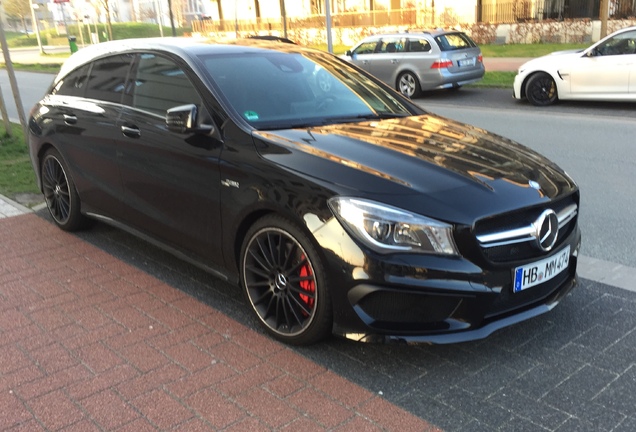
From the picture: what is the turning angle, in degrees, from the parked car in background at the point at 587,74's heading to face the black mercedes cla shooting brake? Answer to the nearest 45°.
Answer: approximately 90° to its left

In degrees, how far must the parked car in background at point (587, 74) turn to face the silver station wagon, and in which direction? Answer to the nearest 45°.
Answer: approximately 45° to its right

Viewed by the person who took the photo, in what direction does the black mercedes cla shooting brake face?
facing the viewer and to the right of the viewer

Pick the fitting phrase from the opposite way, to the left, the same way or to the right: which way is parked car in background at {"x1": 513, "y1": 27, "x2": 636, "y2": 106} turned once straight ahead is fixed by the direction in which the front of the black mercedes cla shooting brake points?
the opposite way

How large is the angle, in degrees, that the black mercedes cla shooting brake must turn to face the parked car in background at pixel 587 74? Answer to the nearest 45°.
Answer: approximately 90° to its left

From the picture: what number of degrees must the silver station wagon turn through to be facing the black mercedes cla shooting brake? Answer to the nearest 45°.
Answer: approximately 135° to its left

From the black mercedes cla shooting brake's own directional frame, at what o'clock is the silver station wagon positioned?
The silver station wagon is roughly at 8 o'clock from the black mercedes cla shooting brake.

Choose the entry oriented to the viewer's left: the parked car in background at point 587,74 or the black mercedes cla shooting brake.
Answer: the parked car in background

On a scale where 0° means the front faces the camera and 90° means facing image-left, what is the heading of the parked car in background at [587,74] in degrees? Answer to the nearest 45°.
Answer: approximately 90°

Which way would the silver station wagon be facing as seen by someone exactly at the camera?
facing away from the viewer and to the left of the viewer

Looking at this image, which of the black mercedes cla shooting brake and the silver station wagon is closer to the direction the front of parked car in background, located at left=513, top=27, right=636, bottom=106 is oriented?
the silver station wagon

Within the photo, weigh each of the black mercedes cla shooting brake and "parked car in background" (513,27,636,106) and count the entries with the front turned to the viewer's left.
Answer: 1
